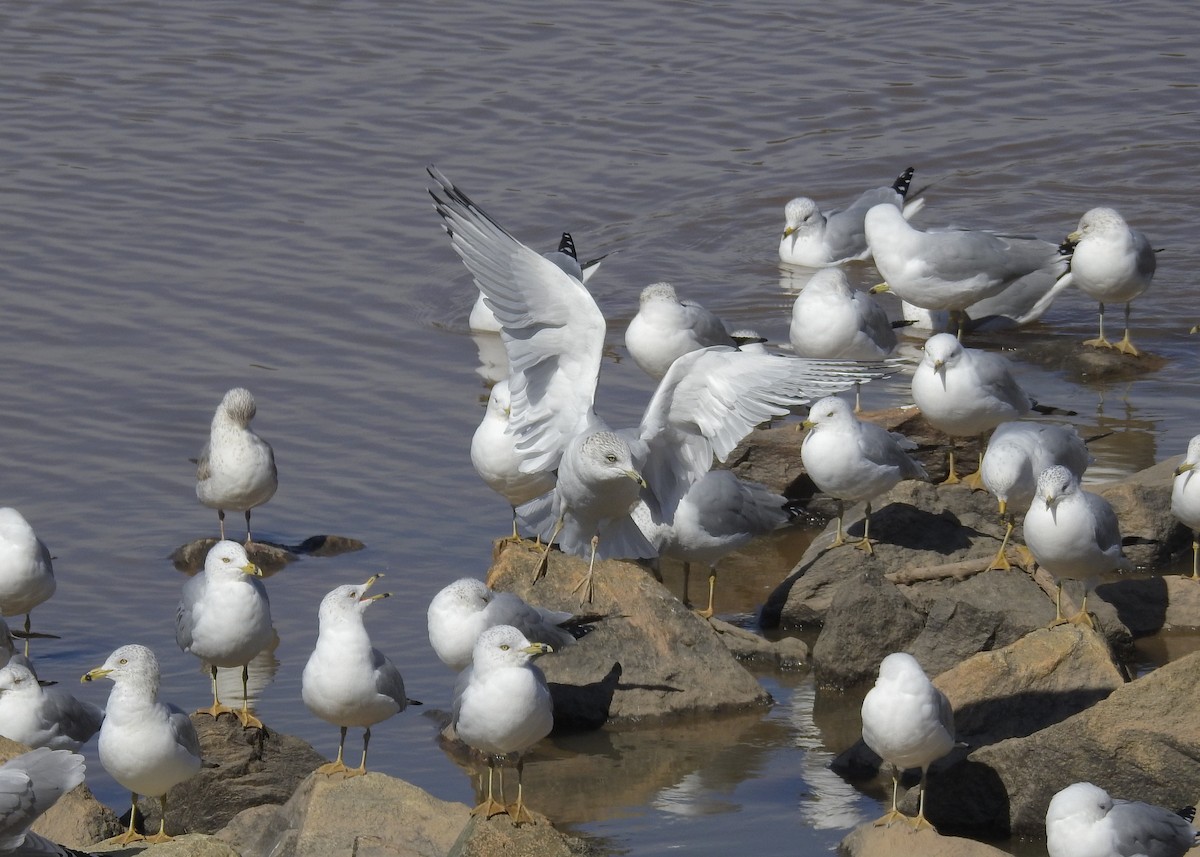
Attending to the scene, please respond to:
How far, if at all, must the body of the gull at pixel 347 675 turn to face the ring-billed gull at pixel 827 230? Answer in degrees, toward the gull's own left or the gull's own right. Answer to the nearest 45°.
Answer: approximately 180°

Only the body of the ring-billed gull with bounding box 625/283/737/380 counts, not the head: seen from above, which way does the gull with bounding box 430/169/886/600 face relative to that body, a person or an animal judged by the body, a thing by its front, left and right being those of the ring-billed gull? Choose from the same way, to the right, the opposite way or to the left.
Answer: to the left

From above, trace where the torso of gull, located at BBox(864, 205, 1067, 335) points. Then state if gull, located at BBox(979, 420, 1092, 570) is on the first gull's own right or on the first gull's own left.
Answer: on the first gull's own left

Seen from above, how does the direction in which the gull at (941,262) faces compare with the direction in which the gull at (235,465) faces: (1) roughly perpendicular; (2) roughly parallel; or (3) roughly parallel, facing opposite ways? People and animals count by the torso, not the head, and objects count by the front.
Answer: roughly perpendicular

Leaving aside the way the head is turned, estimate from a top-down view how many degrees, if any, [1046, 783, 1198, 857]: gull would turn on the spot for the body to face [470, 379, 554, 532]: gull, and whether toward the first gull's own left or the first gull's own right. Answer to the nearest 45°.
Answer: approximately 90° to the first gull's own right

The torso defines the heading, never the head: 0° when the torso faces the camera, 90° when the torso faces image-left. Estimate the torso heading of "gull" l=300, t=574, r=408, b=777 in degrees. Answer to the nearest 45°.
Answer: approximately 45°

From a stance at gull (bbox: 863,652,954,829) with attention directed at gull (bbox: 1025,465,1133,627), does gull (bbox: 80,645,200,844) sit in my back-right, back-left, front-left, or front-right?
back-left

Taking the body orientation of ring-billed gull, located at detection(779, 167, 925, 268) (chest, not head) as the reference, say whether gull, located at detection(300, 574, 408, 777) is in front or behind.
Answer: in front

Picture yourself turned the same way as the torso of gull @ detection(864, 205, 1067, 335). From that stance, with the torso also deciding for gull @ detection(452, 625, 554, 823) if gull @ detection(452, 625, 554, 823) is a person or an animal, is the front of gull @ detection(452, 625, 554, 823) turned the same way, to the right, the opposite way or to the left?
to the left

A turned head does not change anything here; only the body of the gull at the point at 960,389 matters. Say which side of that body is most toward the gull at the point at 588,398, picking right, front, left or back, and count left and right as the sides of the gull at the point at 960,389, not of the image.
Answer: front

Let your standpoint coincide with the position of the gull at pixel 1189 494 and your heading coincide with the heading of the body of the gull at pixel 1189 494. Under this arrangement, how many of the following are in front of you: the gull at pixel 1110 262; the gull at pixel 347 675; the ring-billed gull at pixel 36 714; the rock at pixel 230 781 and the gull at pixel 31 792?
4
